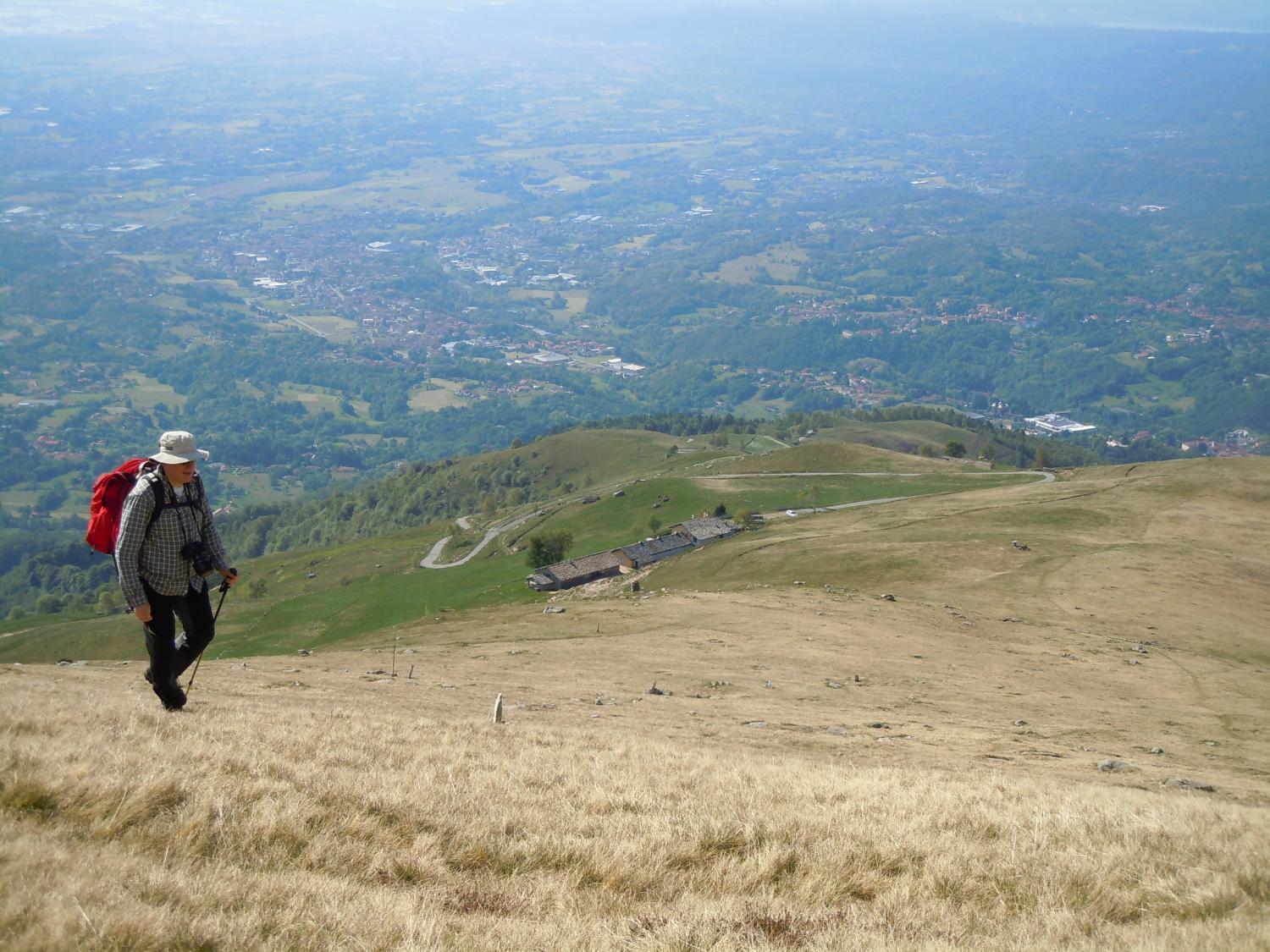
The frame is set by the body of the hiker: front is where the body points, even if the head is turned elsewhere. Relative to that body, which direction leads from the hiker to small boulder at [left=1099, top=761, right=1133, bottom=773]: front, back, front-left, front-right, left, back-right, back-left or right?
front-left

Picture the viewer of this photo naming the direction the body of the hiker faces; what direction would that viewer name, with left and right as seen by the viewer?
facing the viewer and to the right of the viewer

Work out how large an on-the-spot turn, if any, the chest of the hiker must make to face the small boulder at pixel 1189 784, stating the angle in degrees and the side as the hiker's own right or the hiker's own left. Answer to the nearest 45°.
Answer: approximately 45° to the hiker's own left
